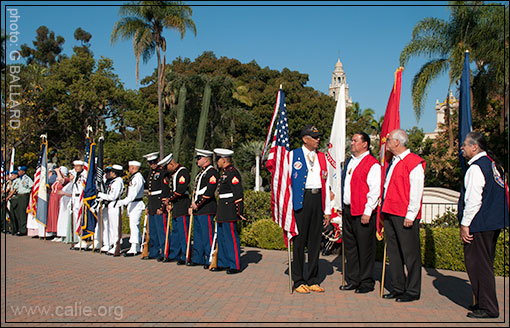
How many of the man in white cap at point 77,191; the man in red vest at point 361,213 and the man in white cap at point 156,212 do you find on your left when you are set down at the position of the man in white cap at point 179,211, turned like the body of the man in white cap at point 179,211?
1

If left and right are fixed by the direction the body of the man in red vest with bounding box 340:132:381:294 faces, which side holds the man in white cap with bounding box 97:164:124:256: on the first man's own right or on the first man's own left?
on the first man's own right

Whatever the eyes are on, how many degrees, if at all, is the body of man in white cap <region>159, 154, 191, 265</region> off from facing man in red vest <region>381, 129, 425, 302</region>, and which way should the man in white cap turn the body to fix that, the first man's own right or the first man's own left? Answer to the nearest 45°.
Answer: approximately 90° to the first man's own left

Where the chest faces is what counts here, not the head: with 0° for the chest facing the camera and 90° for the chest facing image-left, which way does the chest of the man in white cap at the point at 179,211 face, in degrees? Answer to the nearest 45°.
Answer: approximately 45°

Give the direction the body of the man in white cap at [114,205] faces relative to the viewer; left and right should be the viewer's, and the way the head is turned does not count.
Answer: facing to the left of the viewer

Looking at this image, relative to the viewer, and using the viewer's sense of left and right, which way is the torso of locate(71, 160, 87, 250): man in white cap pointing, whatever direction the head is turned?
facing the viewer and to the left of the viewer

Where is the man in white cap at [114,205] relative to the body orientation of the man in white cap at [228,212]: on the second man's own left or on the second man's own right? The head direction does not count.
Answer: on the second man's own right

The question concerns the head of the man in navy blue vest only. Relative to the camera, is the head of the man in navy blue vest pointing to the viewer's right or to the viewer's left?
to the viewer's left

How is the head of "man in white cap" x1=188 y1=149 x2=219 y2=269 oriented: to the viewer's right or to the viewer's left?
to the viewer's left

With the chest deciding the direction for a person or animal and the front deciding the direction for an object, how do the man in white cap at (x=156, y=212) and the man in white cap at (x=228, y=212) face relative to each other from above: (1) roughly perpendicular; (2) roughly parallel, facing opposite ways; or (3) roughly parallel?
roughly parallel

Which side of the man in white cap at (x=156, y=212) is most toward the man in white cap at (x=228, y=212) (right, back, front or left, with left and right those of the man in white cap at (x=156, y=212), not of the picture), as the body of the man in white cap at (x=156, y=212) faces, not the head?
left

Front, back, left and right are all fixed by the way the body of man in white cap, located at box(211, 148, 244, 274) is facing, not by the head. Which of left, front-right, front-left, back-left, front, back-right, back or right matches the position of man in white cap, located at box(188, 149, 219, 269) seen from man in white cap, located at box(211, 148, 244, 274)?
right

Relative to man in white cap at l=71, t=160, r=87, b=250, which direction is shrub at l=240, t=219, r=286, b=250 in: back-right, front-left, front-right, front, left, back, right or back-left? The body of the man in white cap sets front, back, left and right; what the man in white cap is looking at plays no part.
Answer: left

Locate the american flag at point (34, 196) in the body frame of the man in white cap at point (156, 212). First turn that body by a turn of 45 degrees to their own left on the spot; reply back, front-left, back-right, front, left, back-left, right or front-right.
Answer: back-right

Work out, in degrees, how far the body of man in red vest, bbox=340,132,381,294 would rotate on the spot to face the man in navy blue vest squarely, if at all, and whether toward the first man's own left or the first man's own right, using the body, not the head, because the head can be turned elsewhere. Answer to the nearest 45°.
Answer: approximately 90° to the first man's own left

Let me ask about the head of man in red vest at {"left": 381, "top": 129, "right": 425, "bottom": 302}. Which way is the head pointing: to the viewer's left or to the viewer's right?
to the viewer's left
